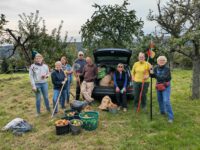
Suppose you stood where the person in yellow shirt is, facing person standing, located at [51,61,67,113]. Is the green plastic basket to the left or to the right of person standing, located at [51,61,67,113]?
left

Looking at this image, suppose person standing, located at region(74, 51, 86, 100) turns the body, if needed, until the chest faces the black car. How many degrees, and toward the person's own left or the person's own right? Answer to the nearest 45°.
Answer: approximately 135° to the person's own left

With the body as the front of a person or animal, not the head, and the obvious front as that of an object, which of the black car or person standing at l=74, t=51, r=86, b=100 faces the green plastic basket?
the person standing

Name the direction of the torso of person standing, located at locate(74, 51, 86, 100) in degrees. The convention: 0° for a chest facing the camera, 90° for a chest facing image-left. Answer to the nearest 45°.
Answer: approximately 0°

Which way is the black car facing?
away from the camera

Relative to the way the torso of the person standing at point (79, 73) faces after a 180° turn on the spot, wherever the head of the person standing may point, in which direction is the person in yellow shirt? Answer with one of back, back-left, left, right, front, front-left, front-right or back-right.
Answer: back-right

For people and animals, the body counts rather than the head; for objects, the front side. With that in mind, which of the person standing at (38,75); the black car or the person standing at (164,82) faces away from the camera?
the black car

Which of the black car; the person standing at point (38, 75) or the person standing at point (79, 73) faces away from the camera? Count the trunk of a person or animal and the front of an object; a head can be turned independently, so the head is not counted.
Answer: the black car

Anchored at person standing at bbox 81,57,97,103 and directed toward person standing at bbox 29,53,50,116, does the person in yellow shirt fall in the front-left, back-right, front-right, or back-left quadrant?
back-left

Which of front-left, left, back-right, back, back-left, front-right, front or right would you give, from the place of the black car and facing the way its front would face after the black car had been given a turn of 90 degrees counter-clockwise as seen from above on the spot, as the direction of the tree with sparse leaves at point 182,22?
back

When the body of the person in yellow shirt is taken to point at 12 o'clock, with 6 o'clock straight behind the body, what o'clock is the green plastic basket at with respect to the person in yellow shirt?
The green plastic basket is roughly at 1 o'clock from the person in yellow shirt.

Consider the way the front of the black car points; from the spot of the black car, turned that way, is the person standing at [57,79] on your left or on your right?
on your left

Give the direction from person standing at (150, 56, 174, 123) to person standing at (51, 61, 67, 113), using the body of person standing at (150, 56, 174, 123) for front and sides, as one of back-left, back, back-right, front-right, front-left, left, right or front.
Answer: front-right

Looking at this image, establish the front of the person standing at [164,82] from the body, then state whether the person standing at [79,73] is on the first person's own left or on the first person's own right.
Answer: on the first person's own right

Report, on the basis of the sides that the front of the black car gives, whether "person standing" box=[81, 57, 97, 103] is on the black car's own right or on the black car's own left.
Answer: on the black car's own left

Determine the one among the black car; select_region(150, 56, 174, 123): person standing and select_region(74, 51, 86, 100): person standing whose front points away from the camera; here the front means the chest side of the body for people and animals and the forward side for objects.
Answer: the black car
